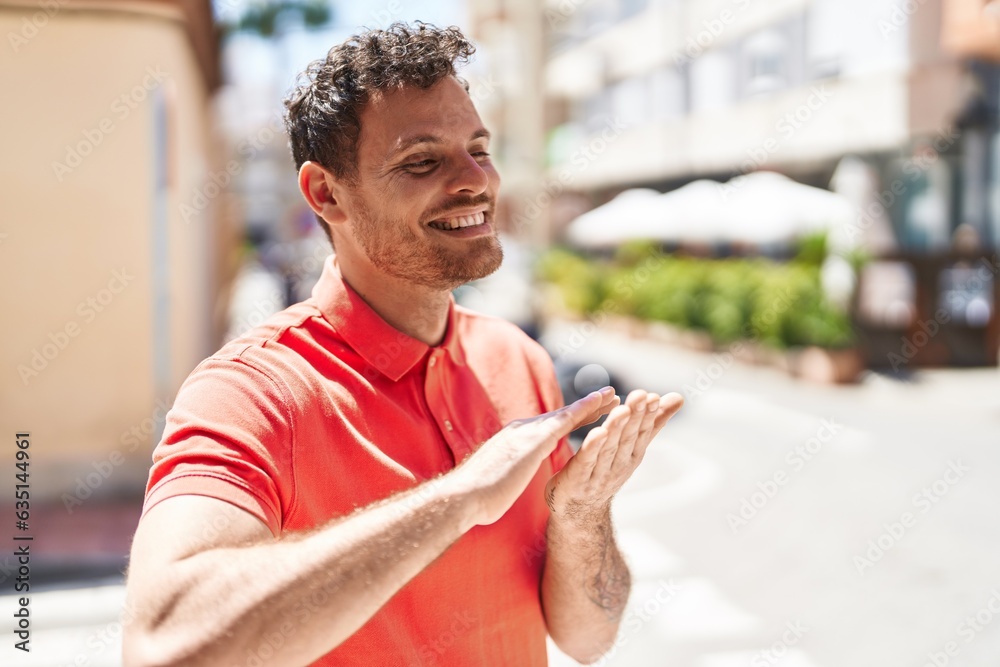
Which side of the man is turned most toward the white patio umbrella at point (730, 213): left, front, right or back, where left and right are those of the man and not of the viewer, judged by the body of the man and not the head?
left

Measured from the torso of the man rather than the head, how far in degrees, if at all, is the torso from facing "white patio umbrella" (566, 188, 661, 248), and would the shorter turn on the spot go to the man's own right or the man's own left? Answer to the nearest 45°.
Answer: approximately 135° to the man's own left

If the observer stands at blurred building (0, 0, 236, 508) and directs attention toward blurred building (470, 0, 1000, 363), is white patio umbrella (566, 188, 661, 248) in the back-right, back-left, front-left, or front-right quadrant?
front-left

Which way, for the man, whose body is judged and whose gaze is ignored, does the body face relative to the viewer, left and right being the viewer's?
facing the viewer and to the right of the viewer

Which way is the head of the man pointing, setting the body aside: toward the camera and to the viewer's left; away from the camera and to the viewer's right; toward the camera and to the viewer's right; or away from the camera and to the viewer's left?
toward the camera and to the viewer's right

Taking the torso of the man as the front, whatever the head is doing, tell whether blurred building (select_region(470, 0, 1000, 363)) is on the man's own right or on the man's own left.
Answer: on the man's own left

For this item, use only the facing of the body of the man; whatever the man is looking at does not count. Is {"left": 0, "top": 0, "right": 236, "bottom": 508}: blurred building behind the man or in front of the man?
behind

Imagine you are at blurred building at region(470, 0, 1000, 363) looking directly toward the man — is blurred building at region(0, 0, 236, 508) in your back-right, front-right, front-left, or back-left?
front-right
